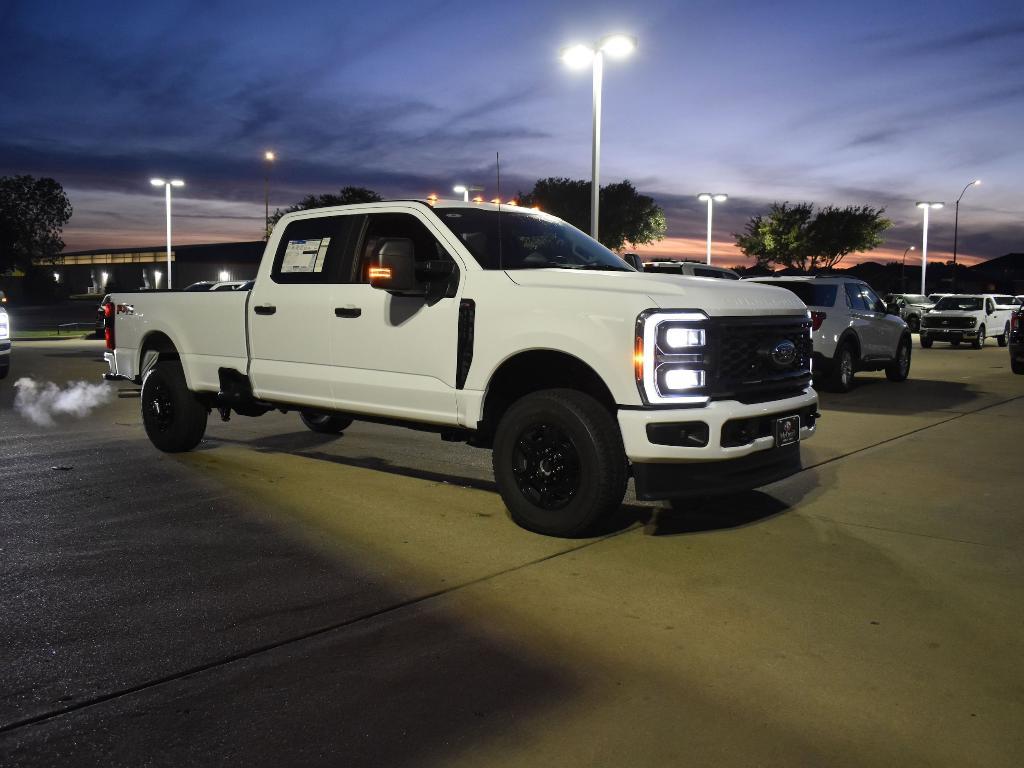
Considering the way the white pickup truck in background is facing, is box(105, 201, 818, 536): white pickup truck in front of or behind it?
in front

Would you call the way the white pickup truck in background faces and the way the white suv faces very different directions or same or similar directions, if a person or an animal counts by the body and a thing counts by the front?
very different directions

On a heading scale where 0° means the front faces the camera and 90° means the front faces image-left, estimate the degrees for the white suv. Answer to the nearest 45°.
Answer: approximately 225°

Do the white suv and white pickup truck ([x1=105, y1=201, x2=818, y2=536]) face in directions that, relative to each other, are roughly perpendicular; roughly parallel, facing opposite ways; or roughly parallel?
roughly perpendicular

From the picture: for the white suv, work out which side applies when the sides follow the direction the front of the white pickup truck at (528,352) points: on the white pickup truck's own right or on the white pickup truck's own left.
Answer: on the white pickup truck's own left

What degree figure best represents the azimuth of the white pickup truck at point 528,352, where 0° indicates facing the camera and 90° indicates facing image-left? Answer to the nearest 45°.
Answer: approximately 315°

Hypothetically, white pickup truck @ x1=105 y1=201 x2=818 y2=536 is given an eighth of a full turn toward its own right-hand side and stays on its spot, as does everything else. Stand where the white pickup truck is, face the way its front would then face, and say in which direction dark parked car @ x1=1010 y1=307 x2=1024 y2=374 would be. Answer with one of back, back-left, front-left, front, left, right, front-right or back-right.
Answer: back-left

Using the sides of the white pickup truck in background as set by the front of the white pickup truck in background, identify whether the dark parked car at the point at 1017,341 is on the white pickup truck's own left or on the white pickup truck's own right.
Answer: on the white pickup truck's own left

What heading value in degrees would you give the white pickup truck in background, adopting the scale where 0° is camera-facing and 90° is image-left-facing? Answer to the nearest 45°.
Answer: approximately 45°

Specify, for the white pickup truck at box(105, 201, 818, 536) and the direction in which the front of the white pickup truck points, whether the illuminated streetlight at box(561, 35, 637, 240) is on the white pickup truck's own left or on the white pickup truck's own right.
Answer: on the white pickup truck's own left

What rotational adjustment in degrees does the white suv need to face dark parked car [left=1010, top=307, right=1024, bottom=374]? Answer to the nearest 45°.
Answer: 0° — it already faces it
